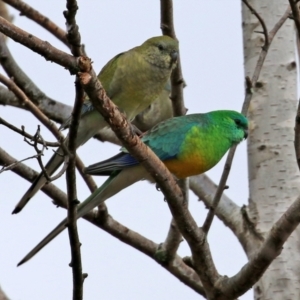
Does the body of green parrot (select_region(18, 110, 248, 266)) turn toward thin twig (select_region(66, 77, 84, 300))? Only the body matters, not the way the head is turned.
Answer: no

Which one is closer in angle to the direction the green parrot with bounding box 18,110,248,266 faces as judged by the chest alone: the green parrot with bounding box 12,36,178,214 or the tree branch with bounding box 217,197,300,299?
the tree branch

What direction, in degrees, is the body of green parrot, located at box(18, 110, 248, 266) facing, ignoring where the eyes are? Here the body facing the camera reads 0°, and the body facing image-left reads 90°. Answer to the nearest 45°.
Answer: approximately 270°

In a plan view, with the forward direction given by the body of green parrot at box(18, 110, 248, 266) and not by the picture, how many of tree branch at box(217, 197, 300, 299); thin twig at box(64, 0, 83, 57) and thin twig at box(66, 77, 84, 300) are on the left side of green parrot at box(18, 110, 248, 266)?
0

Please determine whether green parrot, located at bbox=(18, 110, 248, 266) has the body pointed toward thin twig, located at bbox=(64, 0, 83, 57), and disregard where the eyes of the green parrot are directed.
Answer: no

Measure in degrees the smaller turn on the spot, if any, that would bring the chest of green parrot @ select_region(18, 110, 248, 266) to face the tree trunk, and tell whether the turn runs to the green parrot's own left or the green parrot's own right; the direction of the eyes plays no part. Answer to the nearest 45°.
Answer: approximately 45° to the green parrot's own left
